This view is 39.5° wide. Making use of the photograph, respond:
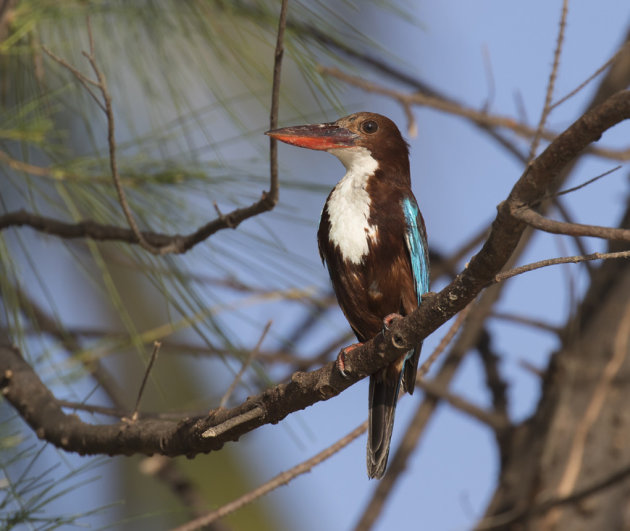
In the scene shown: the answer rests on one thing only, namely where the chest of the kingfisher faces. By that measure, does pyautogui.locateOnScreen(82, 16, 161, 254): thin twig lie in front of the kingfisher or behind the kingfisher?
in front

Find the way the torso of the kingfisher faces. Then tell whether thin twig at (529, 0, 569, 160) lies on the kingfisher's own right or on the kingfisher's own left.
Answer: on the kingfisher's own left

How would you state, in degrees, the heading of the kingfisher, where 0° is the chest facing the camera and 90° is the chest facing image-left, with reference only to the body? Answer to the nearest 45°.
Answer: approximately 45°

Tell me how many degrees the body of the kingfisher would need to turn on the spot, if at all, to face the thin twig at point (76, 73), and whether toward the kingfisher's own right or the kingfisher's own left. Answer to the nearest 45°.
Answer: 0° — it already faces it
